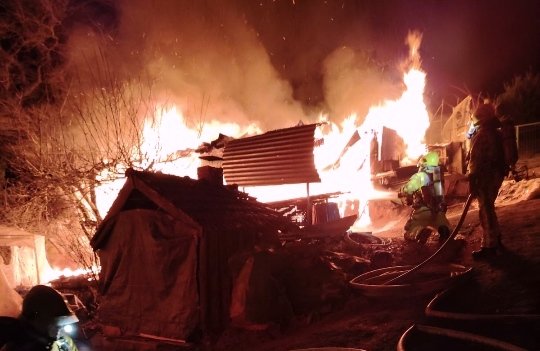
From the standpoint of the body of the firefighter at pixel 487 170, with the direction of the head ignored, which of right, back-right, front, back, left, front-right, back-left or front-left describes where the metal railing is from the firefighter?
right

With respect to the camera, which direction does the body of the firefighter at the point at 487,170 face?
to the viewer's left

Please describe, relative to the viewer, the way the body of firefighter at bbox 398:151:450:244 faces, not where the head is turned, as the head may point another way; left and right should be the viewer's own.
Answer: facing away from the viewer and to the left of the viewer

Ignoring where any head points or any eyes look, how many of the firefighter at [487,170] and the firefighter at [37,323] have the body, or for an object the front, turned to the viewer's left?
1

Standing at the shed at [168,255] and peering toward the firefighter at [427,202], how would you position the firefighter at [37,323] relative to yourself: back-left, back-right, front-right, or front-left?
back-right

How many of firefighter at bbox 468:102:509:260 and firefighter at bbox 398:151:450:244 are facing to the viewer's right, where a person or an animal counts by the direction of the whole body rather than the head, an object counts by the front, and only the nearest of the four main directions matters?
0

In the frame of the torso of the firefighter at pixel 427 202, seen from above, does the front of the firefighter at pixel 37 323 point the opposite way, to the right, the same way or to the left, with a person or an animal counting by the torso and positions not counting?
to the right
